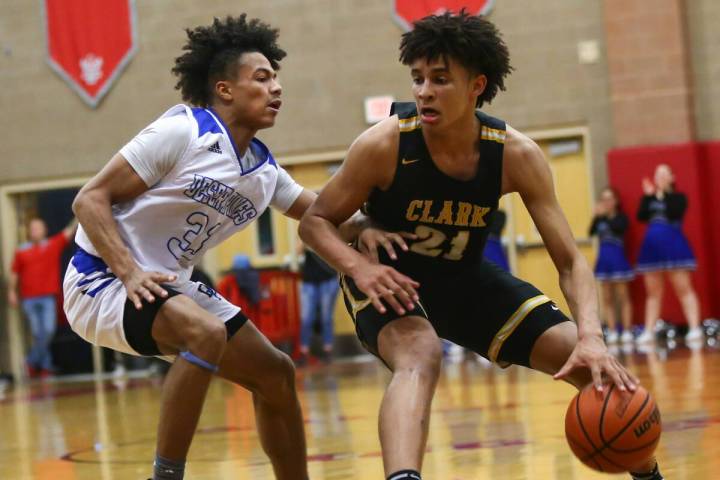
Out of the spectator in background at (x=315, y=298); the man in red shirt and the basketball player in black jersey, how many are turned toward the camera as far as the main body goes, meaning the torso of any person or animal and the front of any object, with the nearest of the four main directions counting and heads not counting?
3

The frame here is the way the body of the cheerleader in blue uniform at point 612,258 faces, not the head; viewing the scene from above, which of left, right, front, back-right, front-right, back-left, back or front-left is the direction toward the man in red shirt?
front-right

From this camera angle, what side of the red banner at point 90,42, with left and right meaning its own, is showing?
front

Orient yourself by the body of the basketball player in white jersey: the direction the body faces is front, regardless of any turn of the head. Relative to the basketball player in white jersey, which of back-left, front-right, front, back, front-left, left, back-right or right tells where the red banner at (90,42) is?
back-left

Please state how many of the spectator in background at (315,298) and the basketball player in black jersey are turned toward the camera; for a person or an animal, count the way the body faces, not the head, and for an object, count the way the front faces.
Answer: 2

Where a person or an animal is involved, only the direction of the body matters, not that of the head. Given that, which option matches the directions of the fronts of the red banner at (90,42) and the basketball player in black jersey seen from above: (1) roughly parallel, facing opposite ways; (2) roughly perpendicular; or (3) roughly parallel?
roughly parallel

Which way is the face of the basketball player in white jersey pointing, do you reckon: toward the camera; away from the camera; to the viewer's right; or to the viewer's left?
to the viewer's right

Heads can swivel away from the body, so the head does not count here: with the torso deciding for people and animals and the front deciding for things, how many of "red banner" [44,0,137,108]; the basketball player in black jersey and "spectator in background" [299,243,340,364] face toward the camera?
3

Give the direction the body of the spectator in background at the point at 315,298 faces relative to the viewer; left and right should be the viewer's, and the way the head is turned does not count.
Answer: facing the viewer

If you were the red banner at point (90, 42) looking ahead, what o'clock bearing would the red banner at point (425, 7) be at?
the red banner at point (425, 7) is roughly at 10 o'clock from the red banner at point (90, 42).

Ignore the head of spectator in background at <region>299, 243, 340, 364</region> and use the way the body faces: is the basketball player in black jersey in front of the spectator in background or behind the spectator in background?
in front

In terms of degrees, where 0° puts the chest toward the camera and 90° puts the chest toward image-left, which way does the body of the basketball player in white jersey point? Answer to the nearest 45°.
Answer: approximately 315°
